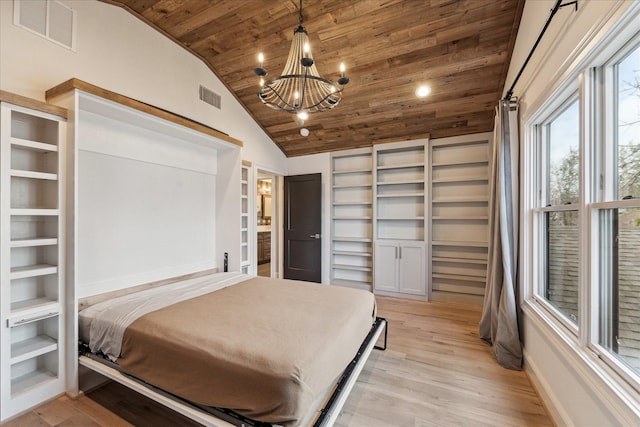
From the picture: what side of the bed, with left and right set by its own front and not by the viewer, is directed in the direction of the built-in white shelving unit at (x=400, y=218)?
left

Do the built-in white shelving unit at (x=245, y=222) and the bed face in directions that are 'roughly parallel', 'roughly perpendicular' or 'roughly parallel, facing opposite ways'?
roughly parallel

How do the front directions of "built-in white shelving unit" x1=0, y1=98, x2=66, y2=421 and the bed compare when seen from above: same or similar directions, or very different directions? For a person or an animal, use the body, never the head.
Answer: same or similar directions

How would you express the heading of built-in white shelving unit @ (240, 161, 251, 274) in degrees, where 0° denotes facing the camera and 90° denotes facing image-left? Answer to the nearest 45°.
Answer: approximately 315°

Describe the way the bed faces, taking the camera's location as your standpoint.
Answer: facing the viewer and to the right of the viewer

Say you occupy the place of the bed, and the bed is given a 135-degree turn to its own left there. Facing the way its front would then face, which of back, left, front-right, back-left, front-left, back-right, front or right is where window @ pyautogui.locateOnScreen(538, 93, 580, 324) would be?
right

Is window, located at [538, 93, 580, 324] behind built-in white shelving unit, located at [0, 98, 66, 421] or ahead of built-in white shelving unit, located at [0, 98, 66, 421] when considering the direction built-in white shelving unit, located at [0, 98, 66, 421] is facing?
ahead

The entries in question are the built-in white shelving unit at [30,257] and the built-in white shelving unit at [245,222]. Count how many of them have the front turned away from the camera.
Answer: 0

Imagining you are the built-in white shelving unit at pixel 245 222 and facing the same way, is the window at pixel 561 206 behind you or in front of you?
in front

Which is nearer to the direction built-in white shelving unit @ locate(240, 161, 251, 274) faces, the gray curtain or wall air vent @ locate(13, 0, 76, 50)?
the gray curtain

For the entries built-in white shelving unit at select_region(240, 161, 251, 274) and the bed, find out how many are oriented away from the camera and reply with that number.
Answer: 0

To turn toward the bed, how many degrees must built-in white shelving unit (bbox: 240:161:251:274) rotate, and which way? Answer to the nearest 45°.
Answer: approximately 45° to its right

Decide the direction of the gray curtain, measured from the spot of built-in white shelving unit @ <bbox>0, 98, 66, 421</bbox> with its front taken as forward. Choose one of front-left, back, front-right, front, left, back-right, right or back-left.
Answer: front

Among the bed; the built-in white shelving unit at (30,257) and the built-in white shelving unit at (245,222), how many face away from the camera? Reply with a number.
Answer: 0

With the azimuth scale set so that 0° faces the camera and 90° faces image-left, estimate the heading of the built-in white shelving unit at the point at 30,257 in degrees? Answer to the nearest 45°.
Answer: approximately 315°

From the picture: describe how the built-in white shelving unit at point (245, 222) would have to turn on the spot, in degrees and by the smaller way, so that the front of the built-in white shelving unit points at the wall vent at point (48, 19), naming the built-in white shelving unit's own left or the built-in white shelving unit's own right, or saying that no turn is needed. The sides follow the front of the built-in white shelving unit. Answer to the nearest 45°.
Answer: approximately 90° to the built-in white shelving unit's own right

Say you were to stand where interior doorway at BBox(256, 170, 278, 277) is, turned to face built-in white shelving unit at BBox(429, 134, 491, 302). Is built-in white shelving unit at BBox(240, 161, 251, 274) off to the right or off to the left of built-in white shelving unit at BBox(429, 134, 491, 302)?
right

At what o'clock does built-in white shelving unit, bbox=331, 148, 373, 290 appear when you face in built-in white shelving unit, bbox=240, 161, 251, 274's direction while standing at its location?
built-in white shelving unit, bbox=331, 148, 373, 290 is roughly at 10 o'clock from built-in white shelving unit, bbox=240, 161, 251, 274.
